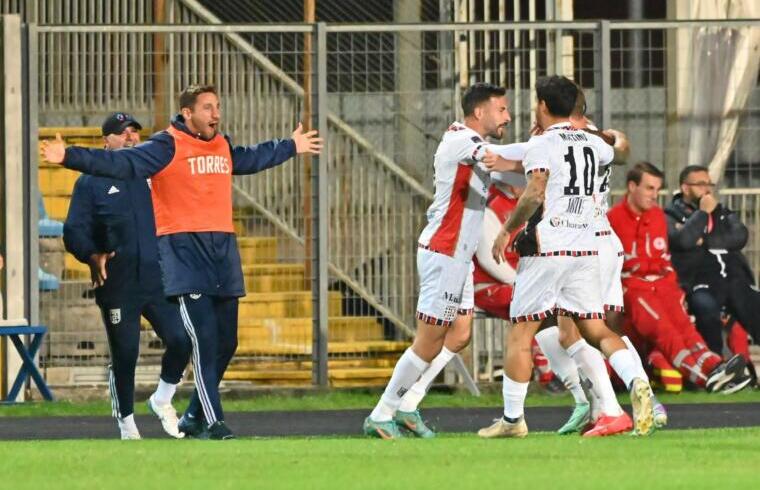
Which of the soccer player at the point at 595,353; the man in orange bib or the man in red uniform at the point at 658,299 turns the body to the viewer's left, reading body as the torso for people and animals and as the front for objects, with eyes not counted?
the soccer player

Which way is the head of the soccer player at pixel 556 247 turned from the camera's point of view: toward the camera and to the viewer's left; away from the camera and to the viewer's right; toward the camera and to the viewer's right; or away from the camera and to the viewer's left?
away from the camera and to the viewer's left

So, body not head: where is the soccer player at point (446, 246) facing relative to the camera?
to the viewer's right

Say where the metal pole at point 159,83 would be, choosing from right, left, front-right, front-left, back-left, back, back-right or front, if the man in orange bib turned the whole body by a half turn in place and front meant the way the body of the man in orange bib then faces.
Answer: front-right

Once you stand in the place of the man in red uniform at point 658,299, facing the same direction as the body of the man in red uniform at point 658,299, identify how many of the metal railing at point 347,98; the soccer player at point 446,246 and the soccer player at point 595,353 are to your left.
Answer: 0

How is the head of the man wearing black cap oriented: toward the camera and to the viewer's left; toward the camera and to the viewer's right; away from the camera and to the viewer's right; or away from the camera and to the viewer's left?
toward the camera and to the viewer's right

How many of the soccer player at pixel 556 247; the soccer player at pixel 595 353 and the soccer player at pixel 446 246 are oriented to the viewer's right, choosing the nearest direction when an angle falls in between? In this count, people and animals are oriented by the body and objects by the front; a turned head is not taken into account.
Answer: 1

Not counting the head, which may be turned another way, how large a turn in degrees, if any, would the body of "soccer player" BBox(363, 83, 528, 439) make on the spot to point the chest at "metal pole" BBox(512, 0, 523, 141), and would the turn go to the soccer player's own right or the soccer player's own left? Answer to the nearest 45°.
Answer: approximately 90° to the soccer player's own left

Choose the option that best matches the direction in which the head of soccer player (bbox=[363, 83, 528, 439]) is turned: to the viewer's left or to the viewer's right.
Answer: to the viewer's right

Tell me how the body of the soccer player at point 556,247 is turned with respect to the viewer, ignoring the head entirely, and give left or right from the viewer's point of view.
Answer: facing away from the viewer and to the left of the viewer

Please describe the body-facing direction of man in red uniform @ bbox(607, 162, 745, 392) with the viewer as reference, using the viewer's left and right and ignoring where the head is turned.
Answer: facing the viewer and to the right of the viewer
